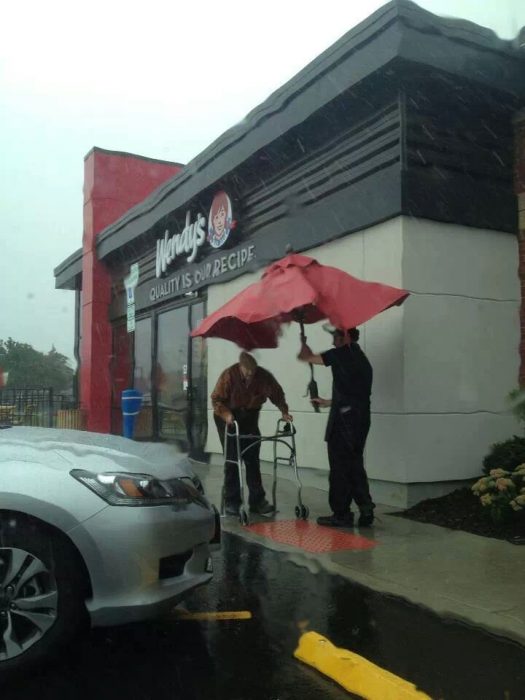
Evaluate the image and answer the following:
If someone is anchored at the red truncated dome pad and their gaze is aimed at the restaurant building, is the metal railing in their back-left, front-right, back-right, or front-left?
front-left

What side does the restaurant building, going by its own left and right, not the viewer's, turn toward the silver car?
front

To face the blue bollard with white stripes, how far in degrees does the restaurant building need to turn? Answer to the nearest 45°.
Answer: approximately 90° to its right

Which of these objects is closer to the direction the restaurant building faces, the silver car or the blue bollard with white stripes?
the silver car

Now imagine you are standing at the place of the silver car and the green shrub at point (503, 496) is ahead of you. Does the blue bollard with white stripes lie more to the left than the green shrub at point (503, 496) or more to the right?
left

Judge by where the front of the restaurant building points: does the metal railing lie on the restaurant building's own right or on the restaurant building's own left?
on the restaurant building's own right

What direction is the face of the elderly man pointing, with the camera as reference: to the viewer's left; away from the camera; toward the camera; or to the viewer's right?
toward the camera

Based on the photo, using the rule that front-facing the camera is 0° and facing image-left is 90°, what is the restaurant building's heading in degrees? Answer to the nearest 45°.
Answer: approximately 45°
